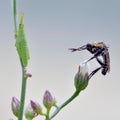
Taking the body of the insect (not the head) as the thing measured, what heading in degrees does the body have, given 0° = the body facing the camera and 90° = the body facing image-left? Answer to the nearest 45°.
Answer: approximately 90°
